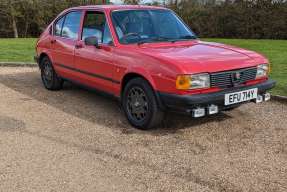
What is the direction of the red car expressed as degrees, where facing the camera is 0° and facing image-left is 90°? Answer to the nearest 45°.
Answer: approximately 315°
